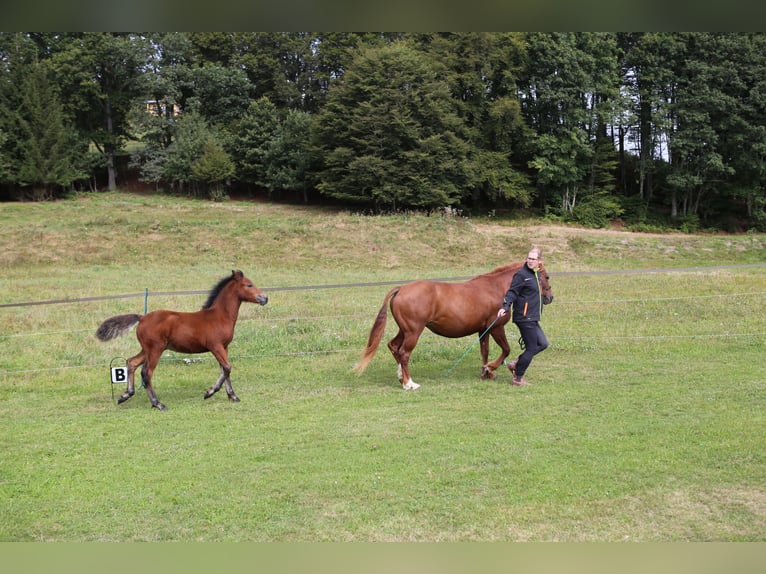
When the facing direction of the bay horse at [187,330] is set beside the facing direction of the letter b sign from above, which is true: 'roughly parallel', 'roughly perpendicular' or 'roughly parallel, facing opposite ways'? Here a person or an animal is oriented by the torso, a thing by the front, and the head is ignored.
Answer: roughly perpendicular

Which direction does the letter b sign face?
toward the camera

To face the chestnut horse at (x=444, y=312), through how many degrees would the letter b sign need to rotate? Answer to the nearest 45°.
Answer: approximately 90° to its left

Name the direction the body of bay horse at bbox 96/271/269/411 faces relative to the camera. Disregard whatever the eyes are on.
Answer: to the viewer's right

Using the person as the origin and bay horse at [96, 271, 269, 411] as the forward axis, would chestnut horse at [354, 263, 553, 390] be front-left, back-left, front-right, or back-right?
front-right

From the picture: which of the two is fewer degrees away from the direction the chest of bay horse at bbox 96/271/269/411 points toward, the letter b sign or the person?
the person

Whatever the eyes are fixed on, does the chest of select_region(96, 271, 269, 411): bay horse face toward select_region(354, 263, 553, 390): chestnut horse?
yes

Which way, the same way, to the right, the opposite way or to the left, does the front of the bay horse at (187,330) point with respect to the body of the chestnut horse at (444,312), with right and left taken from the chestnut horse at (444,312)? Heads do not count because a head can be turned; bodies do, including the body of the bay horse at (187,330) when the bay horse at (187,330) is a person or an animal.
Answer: the same way

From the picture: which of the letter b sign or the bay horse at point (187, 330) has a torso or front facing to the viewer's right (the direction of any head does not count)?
the bay horse

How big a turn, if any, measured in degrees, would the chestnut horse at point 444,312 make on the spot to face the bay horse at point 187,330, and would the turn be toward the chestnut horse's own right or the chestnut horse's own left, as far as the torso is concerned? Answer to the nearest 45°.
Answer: approximately 135° to the chestnut horse's own right

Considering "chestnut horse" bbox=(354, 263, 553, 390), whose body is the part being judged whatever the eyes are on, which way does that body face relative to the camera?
to the viewer's right

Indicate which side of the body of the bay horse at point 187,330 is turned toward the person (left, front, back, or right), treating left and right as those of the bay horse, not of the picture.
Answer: front

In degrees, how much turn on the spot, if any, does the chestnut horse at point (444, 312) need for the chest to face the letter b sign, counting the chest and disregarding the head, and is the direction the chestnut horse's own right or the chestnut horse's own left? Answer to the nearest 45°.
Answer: approximately 180°

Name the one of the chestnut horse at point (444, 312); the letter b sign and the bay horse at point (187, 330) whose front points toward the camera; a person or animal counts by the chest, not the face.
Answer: the letter b sign

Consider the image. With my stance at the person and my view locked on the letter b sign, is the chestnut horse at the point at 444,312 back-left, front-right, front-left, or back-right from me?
front-right

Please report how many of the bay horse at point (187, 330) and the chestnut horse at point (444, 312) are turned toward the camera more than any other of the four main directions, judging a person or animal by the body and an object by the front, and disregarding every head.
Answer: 0
